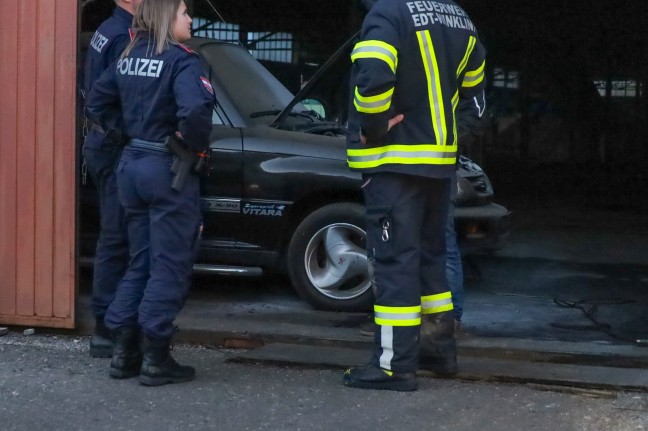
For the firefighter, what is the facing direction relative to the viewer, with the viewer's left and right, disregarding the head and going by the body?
facing away from the viewer and to the left of the viewer

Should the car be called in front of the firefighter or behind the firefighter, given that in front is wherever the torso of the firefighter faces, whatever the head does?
in front

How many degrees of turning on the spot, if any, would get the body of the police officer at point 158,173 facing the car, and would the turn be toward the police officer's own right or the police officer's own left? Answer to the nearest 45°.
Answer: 0° — they already face it

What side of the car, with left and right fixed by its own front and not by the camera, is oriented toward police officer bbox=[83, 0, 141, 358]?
right

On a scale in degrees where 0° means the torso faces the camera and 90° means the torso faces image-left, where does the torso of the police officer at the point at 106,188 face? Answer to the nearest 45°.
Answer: approximately 225°

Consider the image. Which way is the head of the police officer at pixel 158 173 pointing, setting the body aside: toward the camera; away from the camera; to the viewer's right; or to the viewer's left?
to the viewer's right

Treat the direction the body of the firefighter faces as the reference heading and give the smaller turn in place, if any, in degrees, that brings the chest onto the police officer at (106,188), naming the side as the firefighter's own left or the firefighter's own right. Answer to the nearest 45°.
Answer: approximately 45° to the firefighter's own left

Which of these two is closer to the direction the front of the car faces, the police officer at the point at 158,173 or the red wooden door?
the police officer

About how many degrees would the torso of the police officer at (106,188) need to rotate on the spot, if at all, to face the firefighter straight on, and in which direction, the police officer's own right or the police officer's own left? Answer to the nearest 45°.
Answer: approximately 90° to the police officer's own right
